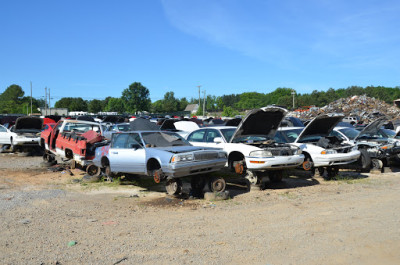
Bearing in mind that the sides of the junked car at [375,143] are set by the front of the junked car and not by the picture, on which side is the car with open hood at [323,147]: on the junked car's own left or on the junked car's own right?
on the junked car's own right

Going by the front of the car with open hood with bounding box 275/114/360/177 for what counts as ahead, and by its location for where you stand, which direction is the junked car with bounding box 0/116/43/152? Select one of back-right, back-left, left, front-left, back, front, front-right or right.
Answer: back-right

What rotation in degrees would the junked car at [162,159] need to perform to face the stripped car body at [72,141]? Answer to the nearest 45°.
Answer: approximately 180°

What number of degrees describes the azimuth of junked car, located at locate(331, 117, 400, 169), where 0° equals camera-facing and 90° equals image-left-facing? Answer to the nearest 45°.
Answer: approximately 315°

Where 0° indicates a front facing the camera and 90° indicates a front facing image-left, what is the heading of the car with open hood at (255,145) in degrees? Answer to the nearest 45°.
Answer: approximately 315°

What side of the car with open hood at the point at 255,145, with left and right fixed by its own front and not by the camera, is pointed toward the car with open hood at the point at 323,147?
left

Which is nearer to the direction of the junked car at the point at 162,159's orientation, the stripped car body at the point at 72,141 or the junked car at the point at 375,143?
the junked car
